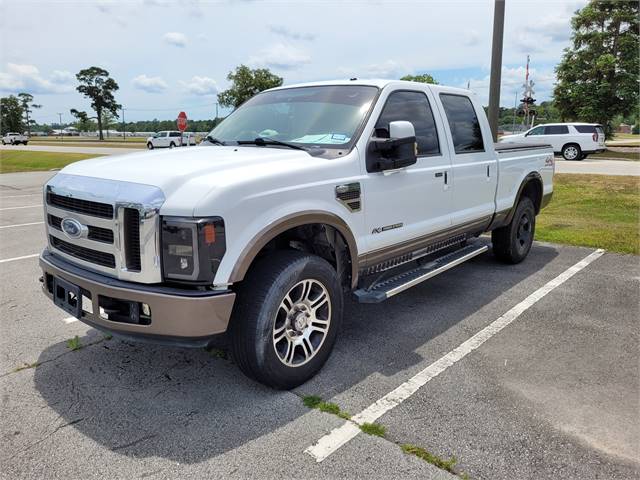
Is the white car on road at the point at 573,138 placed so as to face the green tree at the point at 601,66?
no

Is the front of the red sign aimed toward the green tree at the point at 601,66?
no

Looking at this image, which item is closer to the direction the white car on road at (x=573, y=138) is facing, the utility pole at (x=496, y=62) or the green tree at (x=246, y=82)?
the green tree

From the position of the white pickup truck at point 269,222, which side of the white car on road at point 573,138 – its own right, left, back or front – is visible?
left

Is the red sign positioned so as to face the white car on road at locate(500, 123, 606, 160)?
no

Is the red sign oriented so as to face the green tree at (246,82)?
no

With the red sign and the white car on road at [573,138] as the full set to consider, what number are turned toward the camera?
1

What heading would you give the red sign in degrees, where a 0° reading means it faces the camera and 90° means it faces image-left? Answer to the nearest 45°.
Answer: approximately 0°

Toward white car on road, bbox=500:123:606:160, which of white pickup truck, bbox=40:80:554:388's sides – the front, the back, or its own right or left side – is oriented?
back

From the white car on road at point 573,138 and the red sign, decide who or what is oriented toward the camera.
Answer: the red sign

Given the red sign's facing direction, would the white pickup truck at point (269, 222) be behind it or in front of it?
in front

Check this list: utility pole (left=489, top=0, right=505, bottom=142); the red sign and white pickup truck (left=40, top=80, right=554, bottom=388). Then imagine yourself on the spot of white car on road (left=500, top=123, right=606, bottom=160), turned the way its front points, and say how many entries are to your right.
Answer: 0

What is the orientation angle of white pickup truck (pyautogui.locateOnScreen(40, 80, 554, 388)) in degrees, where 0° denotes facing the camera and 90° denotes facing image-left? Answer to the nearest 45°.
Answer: approximately 45°

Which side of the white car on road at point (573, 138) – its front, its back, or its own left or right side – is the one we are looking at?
left
